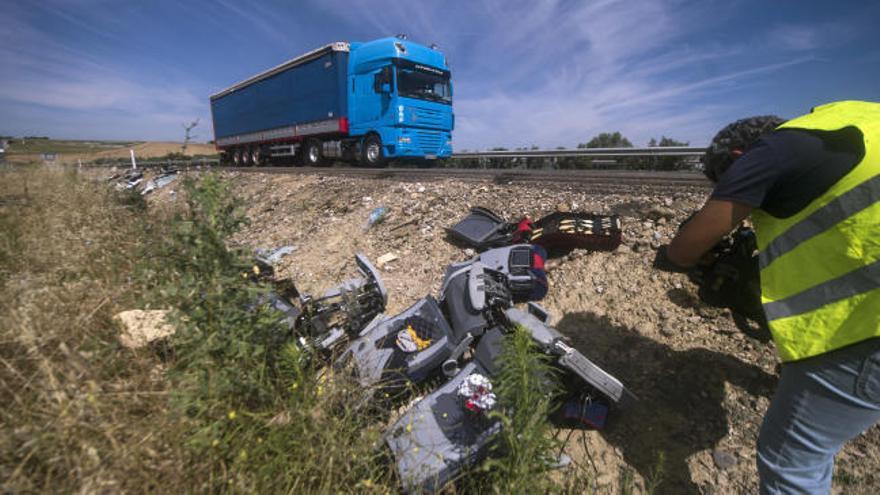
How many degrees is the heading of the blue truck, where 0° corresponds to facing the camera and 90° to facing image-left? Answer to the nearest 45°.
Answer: approximately 315°

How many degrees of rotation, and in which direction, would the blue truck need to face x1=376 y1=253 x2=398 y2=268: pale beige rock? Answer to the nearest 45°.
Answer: approximately 45° to its right

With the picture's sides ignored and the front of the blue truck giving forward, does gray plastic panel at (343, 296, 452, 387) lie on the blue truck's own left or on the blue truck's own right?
on the blue truck's own right

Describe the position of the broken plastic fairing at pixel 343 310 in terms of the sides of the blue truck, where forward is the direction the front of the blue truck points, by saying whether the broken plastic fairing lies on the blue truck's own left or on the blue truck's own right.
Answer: on the blue truck's own right

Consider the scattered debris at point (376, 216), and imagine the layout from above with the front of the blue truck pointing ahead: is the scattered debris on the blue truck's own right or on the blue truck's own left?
on the blue truck's own right
